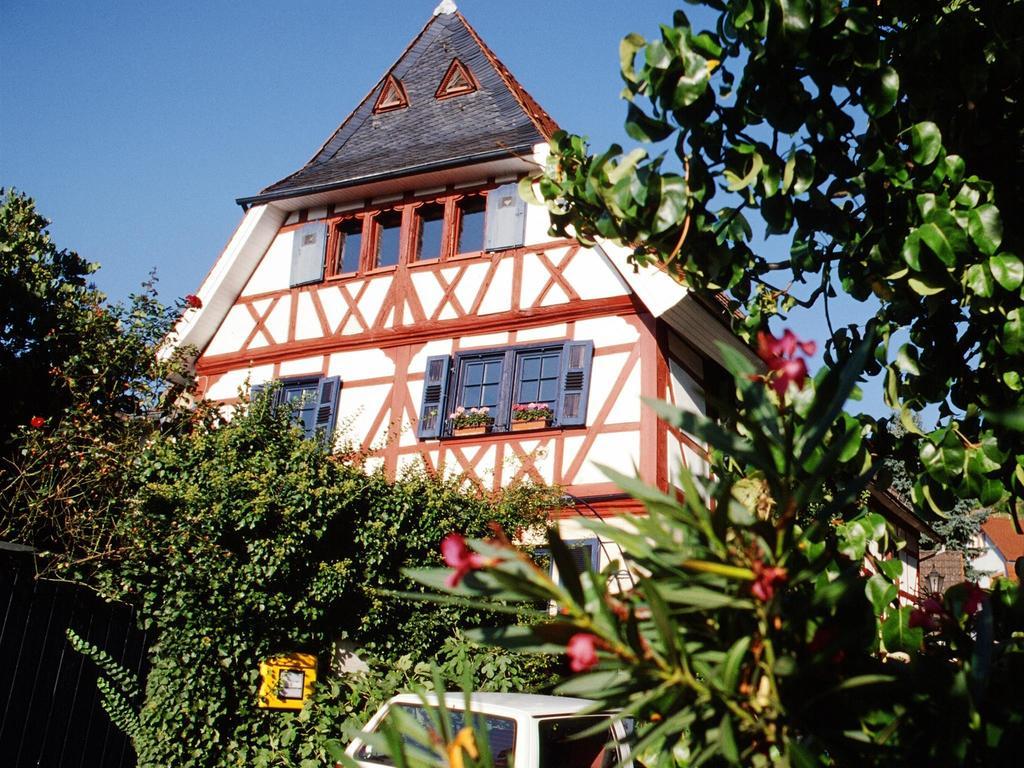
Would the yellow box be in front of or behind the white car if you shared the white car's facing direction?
in front

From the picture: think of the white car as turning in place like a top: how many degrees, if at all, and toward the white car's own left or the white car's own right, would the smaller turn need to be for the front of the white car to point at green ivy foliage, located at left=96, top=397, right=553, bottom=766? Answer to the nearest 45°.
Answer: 0° — it already faces it

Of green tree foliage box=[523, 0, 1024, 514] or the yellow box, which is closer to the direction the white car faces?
the yellow box

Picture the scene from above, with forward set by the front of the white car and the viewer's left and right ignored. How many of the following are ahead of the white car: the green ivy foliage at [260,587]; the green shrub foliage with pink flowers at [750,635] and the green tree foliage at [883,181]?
1

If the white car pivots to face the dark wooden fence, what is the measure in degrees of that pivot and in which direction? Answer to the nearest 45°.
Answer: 0° — it already faces it

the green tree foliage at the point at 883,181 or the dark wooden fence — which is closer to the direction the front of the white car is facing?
the dark wooden fence

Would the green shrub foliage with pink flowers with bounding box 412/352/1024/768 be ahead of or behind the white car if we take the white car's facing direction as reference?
behind
